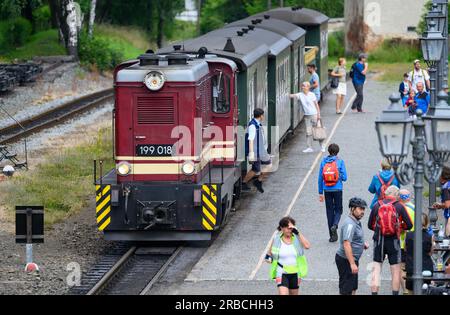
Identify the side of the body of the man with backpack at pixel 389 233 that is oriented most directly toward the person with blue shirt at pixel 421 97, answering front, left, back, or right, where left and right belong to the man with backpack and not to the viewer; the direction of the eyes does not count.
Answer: front

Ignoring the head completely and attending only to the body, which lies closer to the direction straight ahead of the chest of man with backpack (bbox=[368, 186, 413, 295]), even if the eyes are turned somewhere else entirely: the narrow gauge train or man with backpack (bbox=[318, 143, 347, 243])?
the man with backpack

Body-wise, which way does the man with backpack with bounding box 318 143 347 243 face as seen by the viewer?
away from the camera

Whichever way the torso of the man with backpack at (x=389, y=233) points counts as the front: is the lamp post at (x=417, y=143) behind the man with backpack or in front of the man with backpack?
behind

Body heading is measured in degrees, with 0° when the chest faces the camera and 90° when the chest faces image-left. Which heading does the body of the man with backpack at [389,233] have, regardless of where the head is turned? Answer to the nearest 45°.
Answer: approximately 180°

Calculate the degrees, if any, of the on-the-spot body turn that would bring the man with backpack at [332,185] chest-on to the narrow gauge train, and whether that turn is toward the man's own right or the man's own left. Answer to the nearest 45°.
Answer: approximately 90° to the man's own left

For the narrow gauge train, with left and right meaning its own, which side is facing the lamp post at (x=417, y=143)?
left

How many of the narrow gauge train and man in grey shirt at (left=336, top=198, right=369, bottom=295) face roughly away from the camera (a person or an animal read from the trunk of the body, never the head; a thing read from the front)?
0

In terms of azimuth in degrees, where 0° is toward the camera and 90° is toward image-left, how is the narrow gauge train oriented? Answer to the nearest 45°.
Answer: approximately 45°

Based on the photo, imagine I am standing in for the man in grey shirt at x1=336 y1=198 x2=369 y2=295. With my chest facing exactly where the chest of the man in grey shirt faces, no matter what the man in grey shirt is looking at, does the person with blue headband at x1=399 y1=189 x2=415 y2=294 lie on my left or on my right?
on my left
